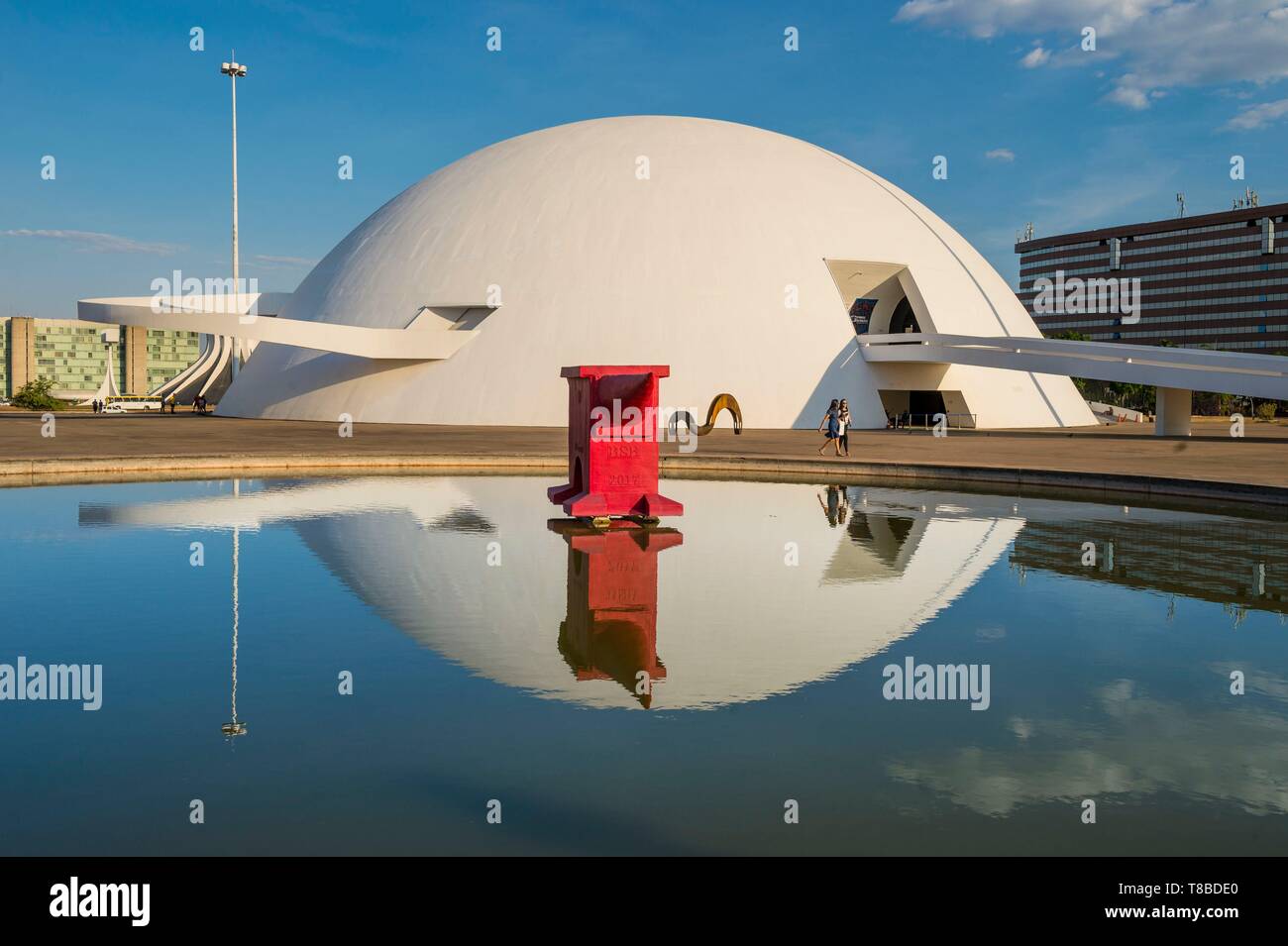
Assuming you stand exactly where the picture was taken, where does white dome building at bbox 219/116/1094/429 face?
facing the viewer and to the right of the viewer

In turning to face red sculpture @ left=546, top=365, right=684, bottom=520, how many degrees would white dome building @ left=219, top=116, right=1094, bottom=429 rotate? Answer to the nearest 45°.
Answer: approximately 45° to its right
